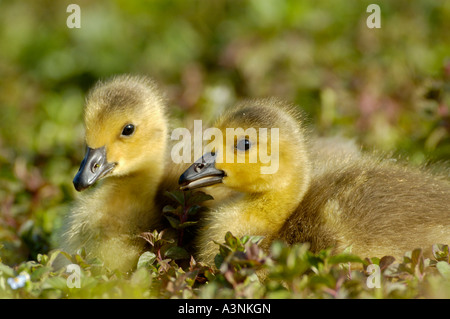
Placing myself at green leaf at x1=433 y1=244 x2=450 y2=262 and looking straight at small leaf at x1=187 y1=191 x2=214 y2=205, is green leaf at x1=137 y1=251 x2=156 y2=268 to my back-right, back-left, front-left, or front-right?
front-left

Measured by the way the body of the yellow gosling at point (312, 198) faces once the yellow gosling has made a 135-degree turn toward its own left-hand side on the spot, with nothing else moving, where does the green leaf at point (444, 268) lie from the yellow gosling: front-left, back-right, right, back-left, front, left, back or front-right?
front

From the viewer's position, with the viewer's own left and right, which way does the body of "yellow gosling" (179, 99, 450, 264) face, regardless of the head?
facing to the left of the viewer

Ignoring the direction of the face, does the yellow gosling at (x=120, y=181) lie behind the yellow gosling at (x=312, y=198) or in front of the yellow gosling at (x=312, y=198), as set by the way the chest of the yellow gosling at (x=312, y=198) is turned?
in front

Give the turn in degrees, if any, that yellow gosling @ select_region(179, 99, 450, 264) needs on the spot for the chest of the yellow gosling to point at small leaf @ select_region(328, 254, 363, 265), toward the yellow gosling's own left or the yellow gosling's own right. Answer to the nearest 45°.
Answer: approximately 90° to the yellow gosling's own left

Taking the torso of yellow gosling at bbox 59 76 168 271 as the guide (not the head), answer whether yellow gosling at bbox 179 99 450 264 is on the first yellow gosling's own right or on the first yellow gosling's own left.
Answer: on the first yellow gosling's own left

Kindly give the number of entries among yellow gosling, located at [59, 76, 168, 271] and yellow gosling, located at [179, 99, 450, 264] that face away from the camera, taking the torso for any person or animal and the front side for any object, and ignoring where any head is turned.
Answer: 0

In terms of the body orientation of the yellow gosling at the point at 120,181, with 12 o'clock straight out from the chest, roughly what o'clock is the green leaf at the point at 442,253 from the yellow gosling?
The green leaf is roughly at 9 o'clock from the yellow gosling.
